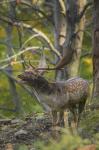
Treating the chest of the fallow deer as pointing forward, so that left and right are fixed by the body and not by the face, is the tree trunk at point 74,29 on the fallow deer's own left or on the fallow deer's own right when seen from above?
on the fallow deer's own right

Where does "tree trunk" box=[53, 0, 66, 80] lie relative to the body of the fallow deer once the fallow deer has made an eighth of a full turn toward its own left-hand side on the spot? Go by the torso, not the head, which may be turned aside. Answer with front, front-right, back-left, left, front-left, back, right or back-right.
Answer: back-right

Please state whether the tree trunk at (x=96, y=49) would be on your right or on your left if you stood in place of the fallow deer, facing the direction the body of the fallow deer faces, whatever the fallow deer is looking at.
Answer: on your right

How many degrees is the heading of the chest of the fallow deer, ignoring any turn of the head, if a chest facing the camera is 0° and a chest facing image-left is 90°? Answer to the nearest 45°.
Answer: approximately 90°
